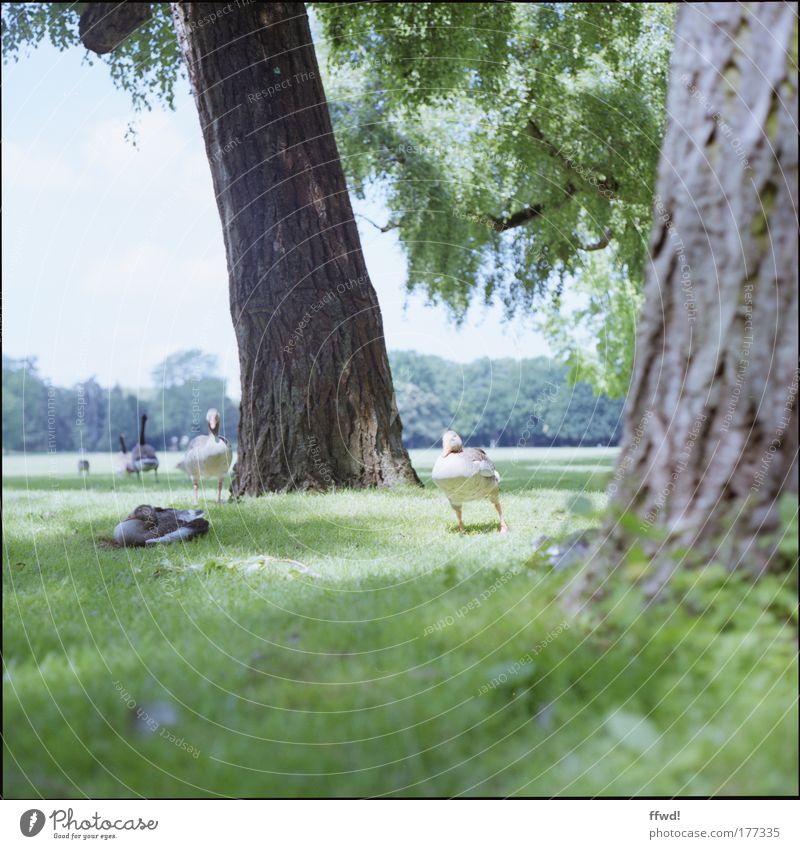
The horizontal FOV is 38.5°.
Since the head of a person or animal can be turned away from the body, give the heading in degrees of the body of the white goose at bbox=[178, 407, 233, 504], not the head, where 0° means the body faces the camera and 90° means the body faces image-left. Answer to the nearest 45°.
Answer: approximately 0°

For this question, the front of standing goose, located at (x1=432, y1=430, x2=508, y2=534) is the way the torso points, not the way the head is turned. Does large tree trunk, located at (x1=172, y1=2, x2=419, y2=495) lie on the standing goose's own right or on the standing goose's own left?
on the standing goose's own right

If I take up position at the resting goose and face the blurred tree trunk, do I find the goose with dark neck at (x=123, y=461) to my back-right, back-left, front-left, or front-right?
back-left

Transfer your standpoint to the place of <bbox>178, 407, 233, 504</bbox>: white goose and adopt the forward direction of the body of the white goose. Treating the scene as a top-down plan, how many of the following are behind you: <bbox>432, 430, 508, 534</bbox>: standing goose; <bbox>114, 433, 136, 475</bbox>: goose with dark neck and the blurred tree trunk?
1

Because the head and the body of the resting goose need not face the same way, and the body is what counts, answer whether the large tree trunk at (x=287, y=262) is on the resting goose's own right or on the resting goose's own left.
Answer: on the resting goose's own right

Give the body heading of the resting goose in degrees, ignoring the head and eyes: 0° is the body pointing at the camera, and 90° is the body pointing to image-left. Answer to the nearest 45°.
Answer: approximately 90°

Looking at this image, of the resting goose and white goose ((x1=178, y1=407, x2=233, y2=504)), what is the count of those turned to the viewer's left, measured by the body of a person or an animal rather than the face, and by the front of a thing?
1

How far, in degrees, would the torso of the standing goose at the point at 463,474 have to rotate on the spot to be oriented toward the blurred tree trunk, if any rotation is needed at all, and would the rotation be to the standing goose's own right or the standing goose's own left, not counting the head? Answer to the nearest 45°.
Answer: approximately 45° to the standing goose's own left

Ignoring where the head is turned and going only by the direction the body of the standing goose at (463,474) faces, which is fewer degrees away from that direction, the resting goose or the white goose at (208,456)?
the resting goose

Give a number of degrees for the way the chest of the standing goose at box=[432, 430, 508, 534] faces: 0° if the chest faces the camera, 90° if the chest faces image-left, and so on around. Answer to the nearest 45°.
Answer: approximately 45°

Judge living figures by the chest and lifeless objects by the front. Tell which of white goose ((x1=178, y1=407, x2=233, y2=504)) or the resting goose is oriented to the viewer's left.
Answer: the resting goose

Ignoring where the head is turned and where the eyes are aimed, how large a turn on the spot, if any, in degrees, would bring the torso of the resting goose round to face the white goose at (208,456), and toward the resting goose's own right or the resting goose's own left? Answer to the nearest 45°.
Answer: approximately 90° to the resting goose's own right

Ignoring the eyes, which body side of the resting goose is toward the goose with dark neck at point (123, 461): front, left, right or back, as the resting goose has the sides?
right

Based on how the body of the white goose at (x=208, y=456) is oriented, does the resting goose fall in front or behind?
in front
